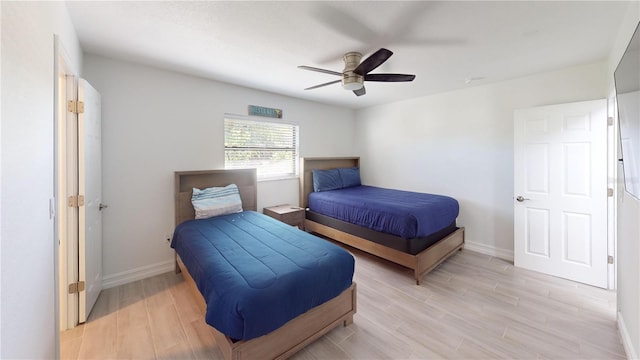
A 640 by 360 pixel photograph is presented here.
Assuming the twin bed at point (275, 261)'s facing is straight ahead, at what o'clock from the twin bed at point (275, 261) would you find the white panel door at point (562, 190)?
The white panel door is roughly at 10 o'clock from the twin bed.

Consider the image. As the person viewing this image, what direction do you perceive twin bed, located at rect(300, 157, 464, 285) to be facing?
facing the viewer and to the right of the viewer

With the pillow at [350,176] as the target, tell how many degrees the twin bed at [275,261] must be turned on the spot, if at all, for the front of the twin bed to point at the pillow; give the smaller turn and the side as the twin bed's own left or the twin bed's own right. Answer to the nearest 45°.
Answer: approximately 135° to the twin bed's own left

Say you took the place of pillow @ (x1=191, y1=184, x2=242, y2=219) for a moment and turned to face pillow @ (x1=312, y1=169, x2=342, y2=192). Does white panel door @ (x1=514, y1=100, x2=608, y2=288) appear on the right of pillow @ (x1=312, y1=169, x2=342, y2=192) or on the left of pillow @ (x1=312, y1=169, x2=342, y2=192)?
right

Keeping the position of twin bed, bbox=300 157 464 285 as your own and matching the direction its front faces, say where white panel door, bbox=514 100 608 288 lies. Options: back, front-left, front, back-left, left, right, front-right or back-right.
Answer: front-left

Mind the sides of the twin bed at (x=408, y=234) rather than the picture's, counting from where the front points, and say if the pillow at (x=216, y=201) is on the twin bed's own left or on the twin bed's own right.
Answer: on the twin bed's own right

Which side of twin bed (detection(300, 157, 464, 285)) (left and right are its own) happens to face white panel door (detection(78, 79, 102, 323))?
right
